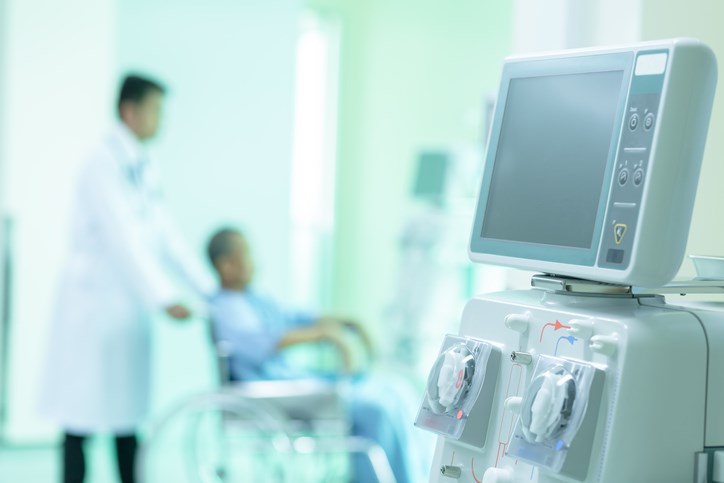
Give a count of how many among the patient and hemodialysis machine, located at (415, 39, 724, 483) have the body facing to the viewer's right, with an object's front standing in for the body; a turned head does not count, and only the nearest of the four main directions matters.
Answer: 1

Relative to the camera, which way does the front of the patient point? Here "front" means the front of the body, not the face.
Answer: to the viewer's right

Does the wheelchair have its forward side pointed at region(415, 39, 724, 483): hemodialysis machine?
no

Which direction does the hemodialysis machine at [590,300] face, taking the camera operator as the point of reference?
facing the viewer and to the left of the viewer

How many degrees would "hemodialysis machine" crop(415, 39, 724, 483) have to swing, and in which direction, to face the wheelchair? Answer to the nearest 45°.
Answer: approximately 90° to its right

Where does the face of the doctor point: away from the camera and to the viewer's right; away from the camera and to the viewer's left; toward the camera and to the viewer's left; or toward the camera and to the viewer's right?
toward the camera and to the viewer's right

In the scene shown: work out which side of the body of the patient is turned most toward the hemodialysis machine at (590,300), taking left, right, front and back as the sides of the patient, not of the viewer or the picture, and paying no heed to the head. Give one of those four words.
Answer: right

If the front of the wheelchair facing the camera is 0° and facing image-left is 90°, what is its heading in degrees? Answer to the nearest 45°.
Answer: approximately 270°

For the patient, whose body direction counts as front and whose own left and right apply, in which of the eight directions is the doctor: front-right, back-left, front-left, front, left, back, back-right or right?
back

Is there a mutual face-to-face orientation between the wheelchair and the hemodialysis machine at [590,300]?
no
